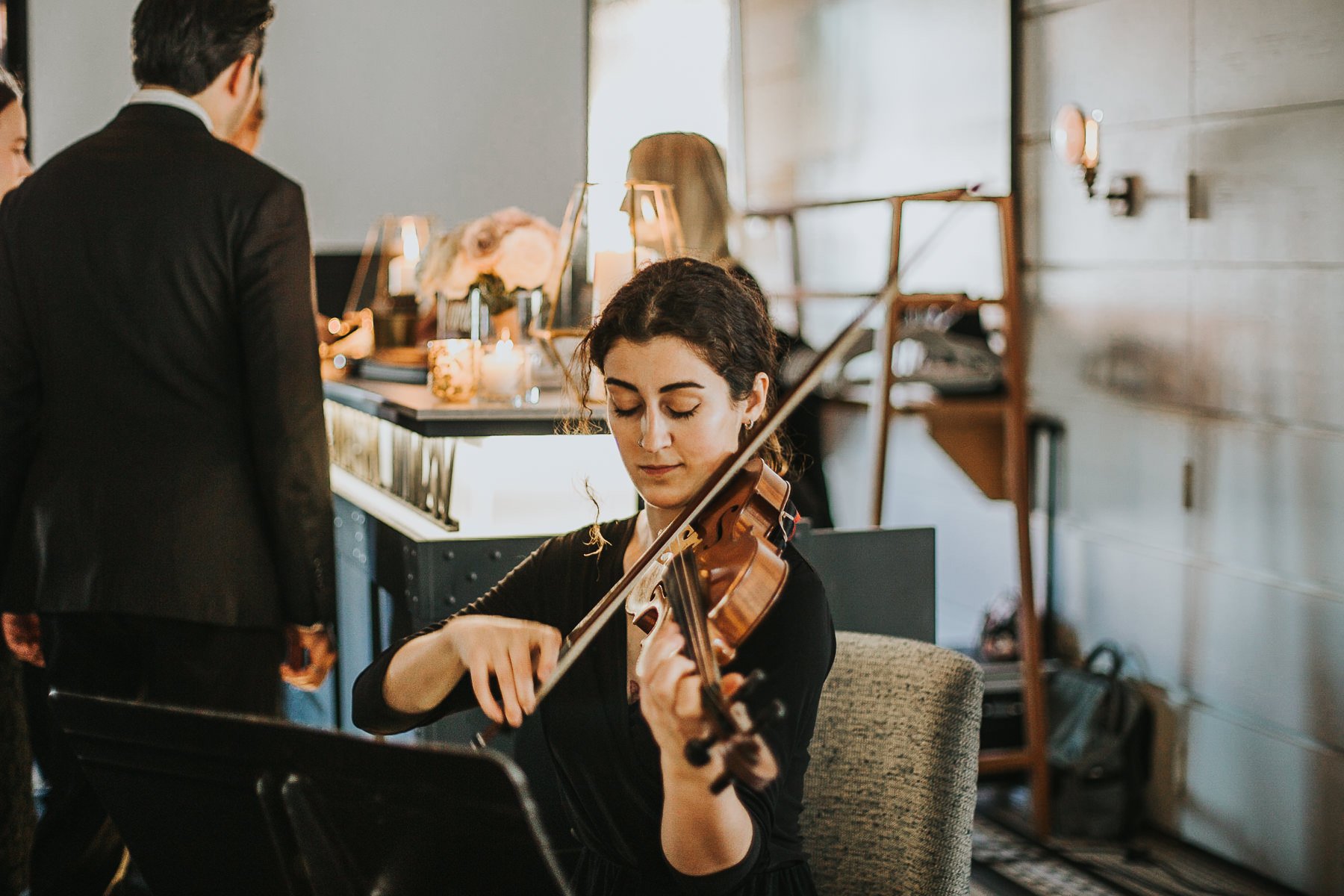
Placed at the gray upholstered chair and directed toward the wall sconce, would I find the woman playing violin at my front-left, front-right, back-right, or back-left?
back-left

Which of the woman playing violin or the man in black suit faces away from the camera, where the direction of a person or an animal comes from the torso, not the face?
the man in black suit

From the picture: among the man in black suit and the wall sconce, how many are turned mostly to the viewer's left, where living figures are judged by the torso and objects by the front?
1

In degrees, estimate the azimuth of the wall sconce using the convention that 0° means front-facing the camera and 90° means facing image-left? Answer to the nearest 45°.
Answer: approximately 90°

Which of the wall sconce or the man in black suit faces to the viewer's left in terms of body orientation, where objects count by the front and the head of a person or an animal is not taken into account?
the wall sconce

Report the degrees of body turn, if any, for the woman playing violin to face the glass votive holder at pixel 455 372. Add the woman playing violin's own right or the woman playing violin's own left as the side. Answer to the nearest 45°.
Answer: approximately 135° to the woman playing violin's own right

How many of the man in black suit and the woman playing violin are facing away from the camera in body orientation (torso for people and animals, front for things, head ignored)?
1

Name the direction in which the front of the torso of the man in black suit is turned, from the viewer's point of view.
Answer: away from the camera

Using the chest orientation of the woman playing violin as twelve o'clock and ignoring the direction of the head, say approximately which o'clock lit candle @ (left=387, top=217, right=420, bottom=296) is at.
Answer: The lit candle is roughly at 4 o'clock from the woman playing violin.

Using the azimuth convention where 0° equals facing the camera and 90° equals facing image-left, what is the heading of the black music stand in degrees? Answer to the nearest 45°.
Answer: approximately 225°

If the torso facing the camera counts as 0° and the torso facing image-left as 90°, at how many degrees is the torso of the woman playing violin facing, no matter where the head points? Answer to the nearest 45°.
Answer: approximately 45°

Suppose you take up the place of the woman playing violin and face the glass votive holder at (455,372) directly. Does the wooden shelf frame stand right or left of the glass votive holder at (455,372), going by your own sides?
right
